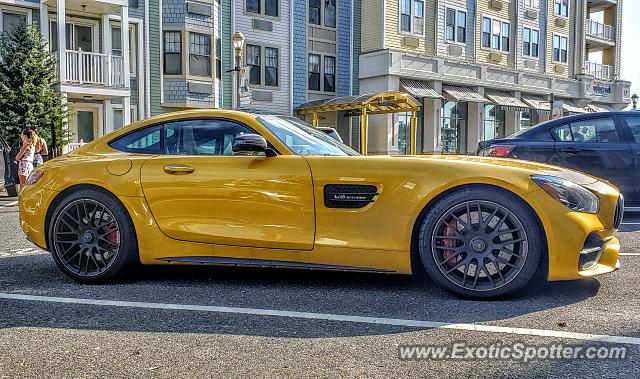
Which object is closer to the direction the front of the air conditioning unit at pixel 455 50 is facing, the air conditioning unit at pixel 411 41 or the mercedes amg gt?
the mercedes amg gt

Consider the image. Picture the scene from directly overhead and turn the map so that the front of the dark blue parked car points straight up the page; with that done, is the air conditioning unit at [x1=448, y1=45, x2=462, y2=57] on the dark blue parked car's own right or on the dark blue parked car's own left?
on the dark blue parked car's own left

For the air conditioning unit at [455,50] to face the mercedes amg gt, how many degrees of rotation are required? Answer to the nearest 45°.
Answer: approximately 45° to its right

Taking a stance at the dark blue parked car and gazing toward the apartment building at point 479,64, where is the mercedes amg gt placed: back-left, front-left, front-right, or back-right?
back-left

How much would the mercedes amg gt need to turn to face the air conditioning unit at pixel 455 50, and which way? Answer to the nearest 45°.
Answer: approximately 90° to its left

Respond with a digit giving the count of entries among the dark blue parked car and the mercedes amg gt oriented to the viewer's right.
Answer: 2

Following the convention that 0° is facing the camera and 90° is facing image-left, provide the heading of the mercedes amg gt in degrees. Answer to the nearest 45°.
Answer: approximately 270°

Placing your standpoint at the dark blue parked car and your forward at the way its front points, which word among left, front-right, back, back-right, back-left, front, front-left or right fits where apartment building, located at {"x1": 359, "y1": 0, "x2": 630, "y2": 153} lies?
left

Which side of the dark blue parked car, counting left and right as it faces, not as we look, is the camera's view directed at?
right

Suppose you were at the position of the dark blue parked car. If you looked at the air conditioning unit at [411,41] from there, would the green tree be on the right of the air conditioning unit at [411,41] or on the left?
left

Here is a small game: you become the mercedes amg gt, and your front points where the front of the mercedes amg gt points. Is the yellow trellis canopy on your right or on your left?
on your left

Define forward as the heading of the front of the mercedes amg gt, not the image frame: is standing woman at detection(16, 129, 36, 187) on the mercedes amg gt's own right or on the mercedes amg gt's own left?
on the mercedes amg gt's own left

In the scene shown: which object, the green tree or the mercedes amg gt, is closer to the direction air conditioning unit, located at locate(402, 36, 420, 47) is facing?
the mercedes amg gt
